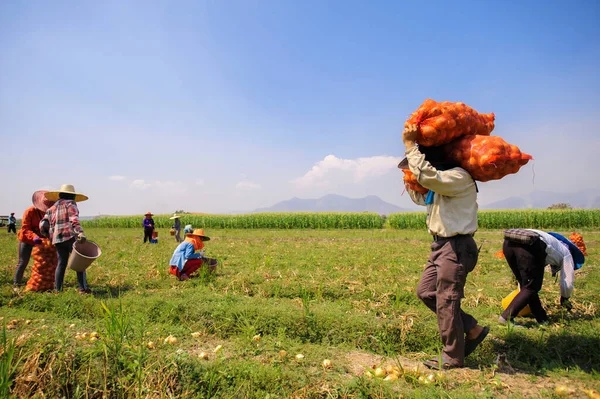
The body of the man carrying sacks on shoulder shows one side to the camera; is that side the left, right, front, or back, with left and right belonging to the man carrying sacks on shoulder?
left

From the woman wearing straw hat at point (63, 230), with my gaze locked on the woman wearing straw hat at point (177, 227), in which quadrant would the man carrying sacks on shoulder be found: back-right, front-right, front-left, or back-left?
back-right

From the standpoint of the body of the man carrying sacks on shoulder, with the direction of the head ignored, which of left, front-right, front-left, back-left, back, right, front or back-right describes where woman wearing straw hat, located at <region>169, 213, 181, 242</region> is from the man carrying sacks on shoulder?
front-right

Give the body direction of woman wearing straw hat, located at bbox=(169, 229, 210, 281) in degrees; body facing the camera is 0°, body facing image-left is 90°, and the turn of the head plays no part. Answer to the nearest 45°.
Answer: approximately 270°

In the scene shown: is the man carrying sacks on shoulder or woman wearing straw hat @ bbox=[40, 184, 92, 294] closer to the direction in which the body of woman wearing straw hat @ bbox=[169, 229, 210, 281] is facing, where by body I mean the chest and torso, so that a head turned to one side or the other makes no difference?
the man carrying sacks on shoulder

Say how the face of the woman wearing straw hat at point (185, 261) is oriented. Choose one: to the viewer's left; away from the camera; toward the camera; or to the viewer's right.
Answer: to the viewer's right

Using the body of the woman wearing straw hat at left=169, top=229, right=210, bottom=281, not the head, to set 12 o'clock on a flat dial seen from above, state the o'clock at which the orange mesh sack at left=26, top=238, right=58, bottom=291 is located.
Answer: The orange mesh sack is roughly at 6 o'clock from the woman wearing straw hat.

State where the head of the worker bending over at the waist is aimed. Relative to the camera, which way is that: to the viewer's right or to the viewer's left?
to the viewer's right

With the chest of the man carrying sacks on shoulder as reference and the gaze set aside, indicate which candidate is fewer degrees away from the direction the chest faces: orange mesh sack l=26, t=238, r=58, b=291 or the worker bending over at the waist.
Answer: the orange mesh sack
